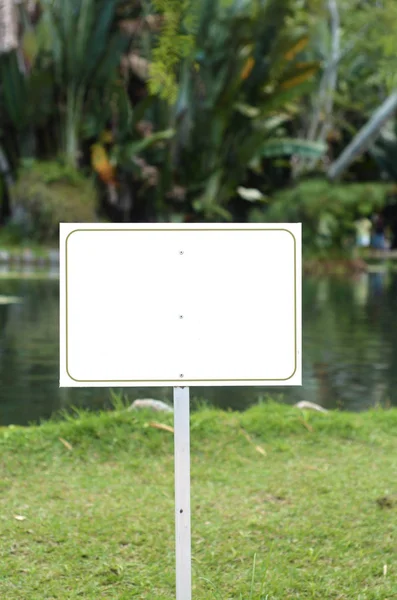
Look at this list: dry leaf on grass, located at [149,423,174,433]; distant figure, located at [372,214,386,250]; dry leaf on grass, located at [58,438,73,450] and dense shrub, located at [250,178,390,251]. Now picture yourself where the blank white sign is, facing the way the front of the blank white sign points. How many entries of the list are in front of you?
0

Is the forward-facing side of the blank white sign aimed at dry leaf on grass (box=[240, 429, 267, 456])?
no

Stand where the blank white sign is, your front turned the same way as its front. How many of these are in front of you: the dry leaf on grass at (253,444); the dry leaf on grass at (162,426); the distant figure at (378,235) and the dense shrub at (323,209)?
0

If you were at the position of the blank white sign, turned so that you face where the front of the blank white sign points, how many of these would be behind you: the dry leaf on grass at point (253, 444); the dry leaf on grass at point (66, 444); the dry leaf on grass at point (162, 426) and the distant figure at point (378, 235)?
4

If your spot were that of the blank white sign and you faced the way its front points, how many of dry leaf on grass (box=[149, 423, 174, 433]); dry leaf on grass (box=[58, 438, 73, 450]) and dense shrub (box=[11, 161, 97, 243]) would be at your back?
3

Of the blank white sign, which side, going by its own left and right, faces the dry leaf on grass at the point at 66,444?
back

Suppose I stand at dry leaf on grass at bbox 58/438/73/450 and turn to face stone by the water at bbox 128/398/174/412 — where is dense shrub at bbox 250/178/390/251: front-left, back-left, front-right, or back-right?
front-left

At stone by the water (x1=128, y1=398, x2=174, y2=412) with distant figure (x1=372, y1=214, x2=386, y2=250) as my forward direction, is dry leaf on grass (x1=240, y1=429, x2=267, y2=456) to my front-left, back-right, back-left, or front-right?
back-right

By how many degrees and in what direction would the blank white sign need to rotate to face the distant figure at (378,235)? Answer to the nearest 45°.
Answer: approximately 180°

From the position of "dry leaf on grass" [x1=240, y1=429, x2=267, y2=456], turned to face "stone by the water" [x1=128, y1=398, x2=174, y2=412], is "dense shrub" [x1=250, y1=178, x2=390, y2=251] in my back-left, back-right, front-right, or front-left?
front-right

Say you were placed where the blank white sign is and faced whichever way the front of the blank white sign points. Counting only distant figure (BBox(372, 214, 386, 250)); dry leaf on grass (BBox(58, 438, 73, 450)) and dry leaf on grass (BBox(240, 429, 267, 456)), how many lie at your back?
3

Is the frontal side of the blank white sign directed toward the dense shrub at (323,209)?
no

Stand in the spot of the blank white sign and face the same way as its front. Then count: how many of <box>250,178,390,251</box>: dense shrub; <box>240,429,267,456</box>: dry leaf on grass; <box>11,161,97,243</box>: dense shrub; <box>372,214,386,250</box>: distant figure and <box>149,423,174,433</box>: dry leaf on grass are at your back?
5

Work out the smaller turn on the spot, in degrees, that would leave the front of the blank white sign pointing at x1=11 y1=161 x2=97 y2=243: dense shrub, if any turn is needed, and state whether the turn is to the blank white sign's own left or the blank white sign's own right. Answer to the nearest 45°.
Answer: approximately 180°

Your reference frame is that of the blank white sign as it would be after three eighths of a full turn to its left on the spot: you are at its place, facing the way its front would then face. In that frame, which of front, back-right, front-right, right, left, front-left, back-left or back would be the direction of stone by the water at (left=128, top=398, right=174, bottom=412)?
front-left

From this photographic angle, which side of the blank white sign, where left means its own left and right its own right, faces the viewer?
front

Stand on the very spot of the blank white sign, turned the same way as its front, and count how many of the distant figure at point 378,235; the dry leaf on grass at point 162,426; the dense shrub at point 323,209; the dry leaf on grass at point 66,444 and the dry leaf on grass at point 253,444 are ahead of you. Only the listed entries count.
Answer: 0

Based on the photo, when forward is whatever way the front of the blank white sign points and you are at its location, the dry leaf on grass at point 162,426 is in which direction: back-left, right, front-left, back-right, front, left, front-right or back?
back
